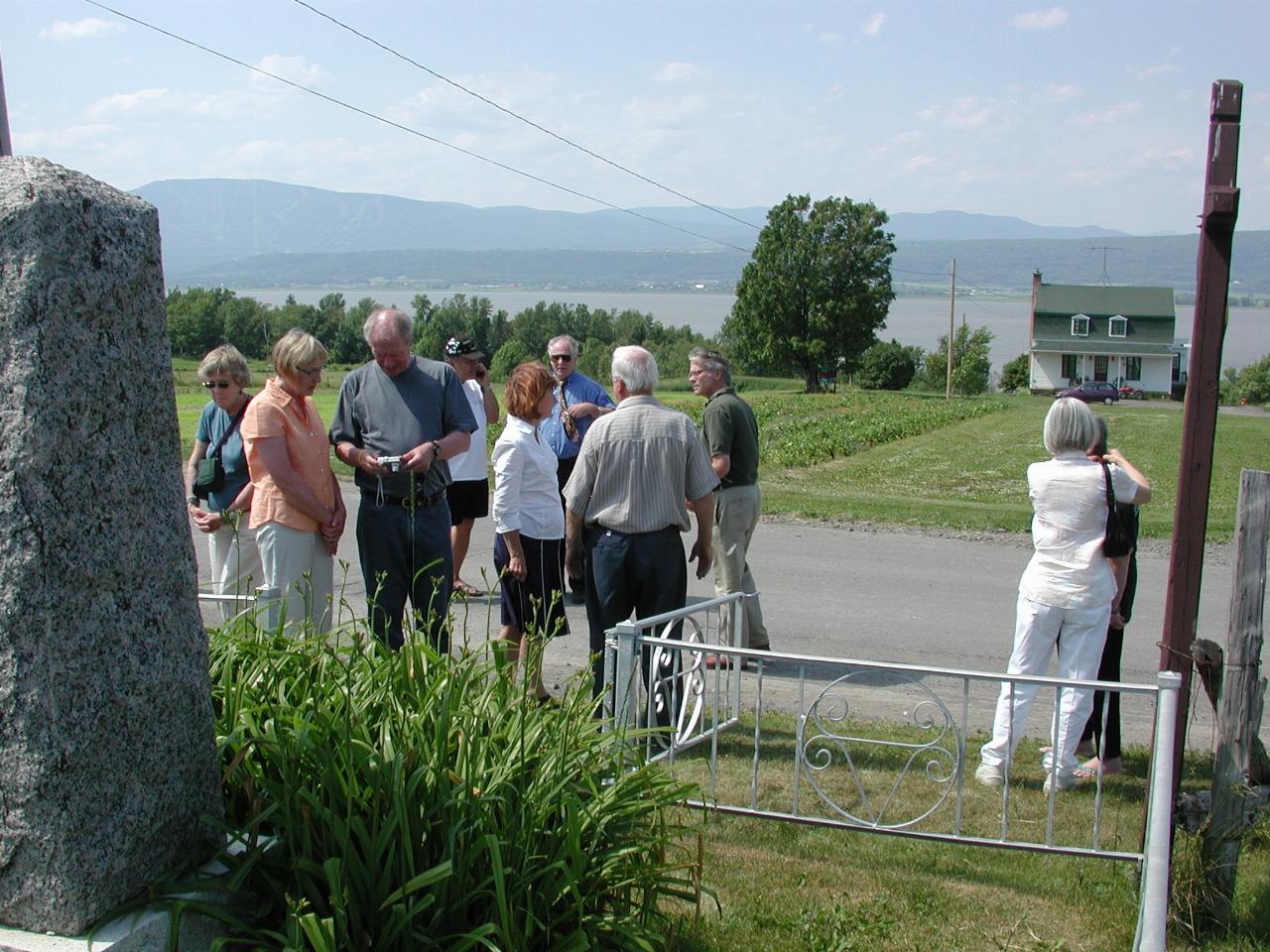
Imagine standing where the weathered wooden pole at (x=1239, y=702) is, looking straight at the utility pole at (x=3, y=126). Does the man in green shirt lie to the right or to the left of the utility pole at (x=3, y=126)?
right

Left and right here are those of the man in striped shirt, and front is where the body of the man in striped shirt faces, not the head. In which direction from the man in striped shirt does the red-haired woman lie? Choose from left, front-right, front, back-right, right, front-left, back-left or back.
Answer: front-left

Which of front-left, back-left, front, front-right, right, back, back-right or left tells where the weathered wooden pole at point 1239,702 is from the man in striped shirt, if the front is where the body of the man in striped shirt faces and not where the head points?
back-right

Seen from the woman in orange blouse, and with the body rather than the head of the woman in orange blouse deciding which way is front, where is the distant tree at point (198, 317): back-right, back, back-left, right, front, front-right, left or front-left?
back-left

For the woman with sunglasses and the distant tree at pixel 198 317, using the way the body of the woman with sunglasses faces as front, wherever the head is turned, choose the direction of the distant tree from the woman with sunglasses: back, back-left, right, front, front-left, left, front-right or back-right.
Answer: back-right

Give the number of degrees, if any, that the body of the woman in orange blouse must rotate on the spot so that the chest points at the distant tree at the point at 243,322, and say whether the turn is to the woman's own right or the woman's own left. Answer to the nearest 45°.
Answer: approximately 135° to the woman's own left

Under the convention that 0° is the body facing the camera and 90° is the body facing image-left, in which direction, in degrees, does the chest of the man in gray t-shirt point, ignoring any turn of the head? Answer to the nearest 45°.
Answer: approximately 0°

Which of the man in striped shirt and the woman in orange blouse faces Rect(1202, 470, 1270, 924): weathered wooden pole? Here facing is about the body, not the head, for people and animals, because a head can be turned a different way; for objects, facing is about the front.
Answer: the woman in orange blouse

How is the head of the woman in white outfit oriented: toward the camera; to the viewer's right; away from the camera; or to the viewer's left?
away from the camera

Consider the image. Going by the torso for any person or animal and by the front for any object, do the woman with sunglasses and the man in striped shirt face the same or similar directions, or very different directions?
very different directions

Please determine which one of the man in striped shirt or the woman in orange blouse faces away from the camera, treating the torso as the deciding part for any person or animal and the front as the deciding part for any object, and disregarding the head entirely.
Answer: the man in striped shirt

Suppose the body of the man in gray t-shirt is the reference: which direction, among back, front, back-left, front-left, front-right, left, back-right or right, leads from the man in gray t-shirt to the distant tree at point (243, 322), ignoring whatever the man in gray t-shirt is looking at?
back

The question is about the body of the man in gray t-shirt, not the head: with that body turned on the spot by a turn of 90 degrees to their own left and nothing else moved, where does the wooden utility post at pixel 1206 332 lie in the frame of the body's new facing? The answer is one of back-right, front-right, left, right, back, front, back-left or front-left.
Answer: front-right

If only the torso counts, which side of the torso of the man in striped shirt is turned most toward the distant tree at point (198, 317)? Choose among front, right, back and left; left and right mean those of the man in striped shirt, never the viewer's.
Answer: front

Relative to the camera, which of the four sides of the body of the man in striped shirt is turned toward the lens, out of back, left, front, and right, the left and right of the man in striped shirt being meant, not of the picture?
back

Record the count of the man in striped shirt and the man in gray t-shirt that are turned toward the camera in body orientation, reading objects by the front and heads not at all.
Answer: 1
